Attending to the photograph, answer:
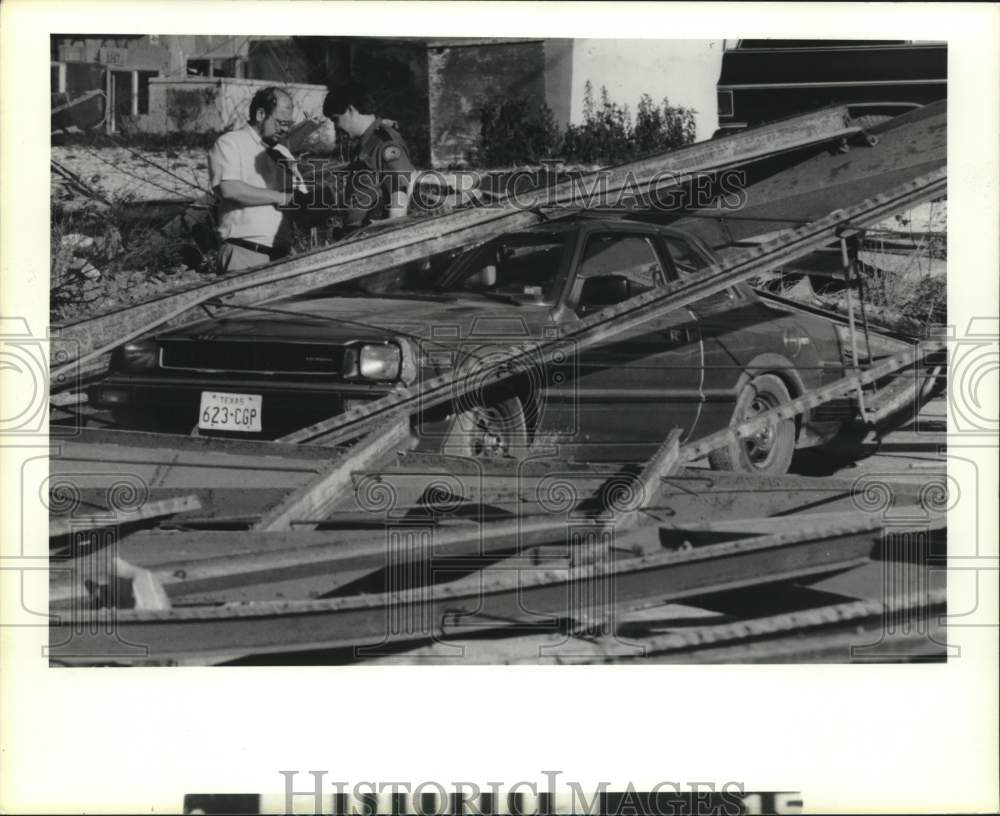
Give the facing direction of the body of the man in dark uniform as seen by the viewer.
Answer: to the viewer's left

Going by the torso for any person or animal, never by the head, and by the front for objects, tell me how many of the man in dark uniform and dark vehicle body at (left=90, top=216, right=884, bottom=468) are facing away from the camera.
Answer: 0

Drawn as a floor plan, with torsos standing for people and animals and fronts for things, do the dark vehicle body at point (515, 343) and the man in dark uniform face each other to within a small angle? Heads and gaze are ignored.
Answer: no

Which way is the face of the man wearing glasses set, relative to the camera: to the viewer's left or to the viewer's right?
to the viewer's right

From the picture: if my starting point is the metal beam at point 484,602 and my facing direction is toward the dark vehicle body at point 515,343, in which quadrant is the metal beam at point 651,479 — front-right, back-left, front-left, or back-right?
front-right

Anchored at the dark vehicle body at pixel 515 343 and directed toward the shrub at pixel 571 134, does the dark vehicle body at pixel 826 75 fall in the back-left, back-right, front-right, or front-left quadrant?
front-right

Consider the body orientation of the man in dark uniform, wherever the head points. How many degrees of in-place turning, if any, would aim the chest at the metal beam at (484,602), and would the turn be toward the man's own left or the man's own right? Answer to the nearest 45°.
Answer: approximately 90° to the man's own left

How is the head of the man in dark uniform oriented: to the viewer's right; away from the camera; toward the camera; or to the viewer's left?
to the viewer's left

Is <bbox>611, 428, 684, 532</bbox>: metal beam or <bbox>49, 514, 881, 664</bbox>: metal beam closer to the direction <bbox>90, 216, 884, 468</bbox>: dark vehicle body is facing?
the <bbox>49, 514, 881, 664</bbox>: metal beam

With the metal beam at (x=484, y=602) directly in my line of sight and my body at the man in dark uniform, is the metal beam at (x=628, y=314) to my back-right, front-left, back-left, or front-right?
front-left

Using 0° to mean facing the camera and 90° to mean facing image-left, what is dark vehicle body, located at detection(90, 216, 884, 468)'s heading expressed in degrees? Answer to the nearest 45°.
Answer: approximately 45°
